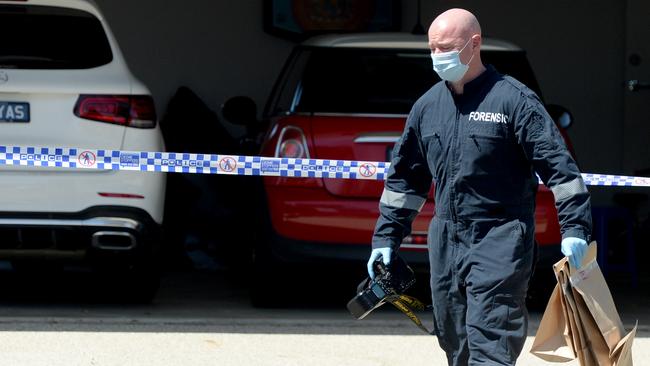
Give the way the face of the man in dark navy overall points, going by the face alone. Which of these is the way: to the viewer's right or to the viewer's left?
to the viewer's left

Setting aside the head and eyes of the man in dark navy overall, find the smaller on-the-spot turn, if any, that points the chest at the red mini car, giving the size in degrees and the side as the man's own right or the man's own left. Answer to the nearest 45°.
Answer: approximately 135° to the man's own right

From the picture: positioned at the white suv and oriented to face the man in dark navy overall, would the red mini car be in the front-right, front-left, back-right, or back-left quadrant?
front-left

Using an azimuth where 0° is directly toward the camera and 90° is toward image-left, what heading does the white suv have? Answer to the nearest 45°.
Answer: approximately 180°

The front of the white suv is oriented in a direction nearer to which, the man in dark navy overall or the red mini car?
the red mini car

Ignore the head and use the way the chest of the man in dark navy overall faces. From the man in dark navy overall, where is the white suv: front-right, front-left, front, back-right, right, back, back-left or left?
right

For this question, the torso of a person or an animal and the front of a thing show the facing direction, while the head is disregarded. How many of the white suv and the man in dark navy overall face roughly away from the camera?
1

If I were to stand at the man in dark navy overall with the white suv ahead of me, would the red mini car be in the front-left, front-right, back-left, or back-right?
front-right

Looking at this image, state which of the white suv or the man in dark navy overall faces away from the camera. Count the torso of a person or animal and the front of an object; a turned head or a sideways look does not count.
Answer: the white suv

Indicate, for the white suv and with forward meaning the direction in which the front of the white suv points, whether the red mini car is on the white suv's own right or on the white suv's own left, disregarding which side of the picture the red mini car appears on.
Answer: on the white suv's own right

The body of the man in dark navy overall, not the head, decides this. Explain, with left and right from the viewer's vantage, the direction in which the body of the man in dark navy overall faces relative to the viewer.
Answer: facing the viewer and to the left of the viewer
